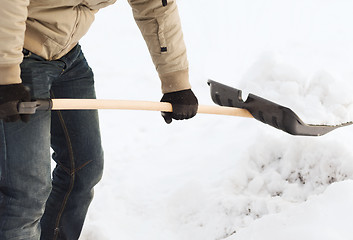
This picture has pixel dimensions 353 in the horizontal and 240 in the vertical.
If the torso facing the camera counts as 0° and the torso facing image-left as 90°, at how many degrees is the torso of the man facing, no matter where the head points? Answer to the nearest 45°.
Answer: approximately 315°

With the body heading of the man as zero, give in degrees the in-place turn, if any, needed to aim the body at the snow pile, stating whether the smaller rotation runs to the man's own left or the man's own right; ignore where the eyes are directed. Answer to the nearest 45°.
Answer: approximately 45° to the man's own left
